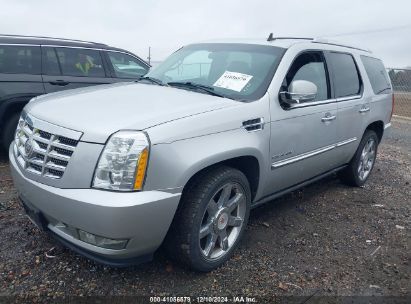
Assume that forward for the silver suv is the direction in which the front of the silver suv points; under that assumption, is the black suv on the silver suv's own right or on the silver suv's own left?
on the silver suv's own right

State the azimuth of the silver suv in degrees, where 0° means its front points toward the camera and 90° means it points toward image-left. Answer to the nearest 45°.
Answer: approximately 45°
